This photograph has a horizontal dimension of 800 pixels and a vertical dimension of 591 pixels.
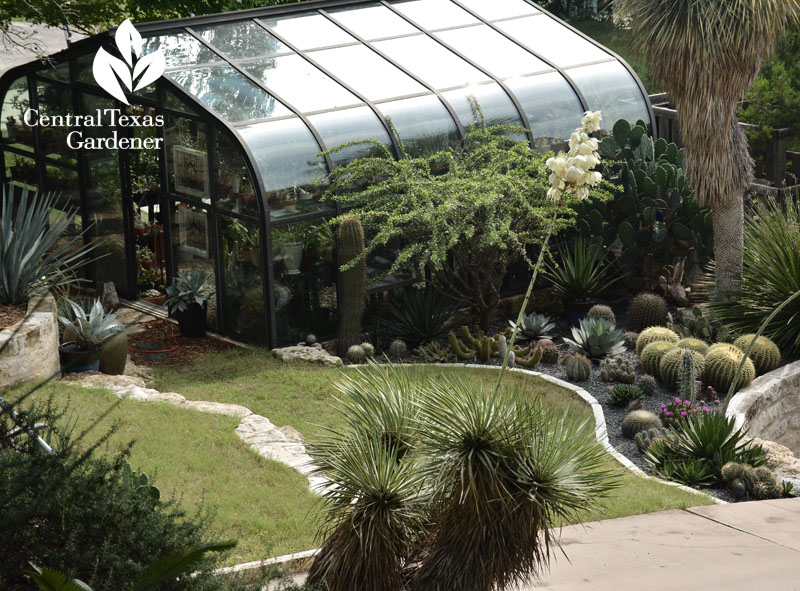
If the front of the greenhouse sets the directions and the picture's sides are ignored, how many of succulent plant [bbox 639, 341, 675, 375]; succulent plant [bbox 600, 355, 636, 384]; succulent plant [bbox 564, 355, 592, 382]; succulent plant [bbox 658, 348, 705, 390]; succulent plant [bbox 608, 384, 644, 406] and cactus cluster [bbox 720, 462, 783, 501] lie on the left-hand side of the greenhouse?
6

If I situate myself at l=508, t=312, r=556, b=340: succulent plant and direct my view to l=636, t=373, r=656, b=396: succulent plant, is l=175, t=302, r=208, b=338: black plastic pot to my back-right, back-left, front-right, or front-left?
back-right

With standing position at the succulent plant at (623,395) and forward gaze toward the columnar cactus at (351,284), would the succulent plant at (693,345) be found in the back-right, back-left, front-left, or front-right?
back-right

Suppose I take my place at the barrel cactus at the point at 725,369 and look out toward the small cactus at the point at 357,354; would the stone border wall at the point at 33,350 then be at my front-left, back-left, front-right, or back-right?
front-left

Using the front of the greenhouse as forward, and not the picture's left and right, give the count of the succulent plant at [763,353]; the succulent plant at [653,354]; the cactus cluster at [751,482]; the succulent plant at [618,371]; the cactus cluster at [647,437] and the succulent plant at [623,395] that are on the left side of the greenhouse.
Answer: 6

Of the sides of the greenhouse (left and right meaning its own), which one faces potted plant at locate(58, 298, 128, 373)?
front

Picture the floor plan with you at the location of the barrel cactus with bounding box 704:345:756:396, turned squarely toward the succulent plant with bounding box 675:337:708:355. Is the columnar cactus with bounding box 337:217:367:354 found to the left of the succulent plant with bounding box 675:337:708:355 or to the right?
left

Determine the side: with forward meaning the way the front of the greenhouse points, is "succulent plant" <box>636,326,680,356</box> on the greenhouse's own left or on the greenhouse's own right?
on the greenhouse's own left

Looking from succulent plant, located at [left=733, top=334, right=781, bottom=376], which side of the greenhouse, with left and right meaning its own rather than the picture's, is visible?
left

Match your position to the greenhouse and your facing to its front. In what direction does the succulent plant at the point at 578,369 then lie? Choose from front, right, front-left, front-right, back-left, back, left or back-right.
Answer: left

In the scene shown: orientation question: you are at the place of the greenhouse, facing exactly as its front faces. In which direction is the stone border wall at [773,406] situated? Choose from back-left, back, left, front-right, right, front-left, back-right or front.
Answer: left

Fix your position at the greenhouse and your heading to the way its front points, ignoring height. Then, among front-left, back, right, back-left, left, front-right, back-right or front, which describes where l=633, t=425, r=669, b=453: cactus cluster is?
left

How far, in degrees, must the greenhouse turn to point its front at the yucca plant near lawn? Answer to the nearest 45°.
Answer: approximately 45° to its left

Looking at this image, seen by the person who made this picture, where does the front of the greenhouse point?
facing the viewer and to the left of the viewer

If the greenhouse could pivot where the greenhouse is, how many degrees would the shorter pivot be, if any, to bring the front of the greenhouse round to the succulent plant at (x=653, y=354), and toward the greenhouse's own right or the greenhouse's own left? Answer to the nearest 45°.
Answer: approximately 90° to the greenhouse's own left

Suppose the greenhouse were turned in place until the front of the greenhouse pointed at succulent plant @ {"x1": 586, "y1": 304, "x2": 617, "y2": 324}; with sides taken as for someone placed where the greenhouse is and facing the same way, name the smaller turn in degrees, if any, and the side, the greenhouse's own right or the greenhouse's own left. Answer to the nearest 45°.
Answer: approximately 90° to the greenhouse's own left
